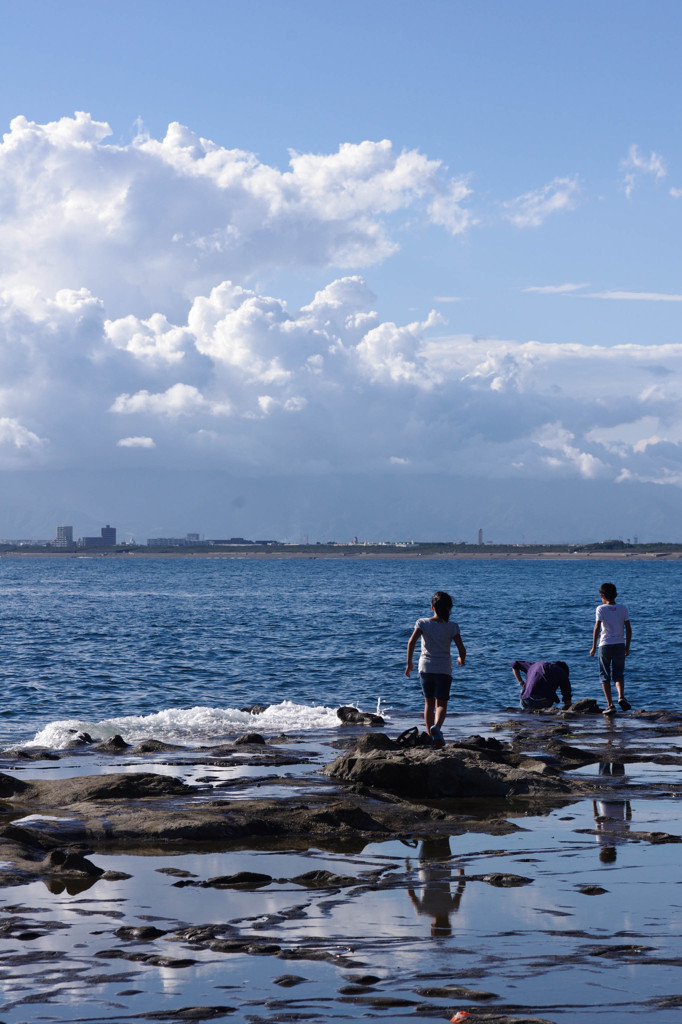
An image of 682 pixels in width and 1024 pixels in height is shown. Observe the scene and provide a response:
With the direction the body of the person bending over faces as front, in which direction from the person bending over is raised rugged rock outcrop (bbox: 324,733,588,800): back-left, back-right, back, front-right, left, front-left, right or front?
back

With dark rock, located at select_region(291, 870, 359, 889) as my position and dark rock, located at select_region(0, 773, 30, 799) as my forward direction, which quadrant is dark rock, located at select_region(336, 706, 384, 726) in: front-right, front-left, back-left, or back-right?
front-right

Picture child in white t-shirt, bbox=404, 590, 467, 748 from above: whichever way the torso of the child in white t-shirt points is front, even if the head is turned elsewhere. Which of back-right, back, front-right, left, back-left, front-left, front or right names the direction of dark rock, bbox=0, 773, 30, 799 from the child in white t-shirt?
back-left

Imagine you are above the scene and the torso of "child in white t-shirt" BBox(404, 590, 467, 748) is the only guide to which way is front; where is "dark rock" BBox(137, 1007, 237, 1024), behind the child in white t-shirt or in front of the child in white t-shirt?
behind

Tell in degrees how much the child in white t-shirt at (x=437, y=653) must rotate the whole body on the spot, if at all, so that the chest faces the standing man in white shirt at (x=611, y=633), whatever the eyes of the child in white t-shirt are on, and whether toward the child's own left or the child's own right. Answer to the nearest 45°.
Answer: approximately 45° to the child's own right

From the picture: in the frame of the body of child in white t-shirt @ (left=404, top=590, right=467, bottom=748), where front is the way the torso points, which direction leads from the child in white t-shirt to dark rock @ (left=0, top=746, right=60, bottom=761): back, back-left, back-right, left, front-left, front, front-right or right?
left

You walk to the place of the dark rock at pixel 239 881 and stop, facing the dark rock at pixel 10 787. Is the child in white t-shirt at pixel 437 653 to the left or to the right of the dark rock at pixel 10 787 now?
right

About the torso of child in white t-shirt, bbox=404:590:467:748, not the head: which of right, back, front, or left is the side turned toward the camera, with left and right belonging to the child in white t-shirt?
back
